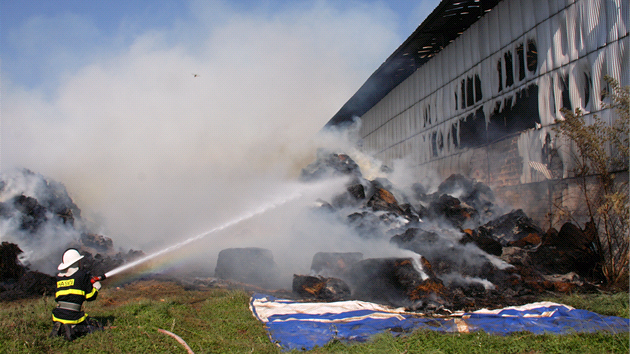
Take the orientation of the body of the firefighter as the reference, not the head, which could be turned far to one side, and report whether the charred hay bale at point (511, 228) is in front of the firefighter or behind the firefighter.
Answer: in front

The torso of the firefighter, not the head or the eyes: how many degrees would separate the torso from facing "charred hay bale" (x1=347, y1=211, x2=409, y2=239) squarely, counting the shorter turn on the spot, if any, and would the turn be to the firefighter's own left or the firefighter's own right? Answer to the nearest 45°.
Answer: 0° — they already face it

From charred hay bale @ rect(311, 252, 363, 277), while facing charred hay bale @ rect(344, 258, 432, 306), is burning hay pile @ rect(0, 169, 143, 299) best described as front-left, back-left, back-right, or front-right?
back-right

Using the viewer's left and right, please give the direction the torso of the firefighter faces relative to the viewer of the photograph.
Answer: facing away from the viewer and to the right of the viewer

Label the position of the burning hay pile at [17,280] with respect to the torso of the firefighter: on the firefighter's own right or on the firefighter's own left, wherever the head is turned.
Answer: on the firefighter's own left

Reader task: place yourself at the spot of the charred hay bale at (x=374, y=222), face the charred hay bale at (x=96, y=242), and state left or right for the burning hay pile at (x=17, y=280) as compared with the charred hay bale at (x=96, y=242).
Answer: left

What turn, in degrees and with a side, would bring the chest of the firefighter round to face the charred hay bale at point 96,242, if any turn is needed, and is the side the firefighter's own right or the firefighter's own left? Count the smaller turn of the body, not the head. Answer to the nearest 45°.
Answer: approximately 45° to the firefighter's own left
